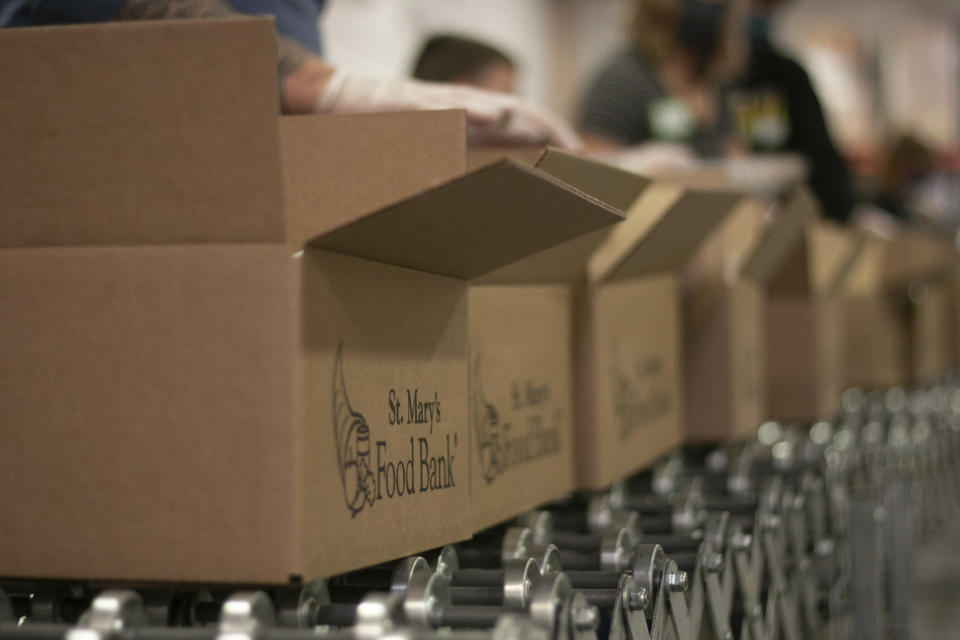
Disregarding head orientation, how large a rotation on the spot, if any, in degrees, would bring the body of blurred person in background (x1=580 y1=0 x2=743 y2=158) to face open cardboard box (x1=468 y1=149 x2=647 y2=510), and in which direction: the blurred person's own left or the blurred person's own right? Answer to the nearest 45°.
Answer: approximately 45° to the blurred person's own right

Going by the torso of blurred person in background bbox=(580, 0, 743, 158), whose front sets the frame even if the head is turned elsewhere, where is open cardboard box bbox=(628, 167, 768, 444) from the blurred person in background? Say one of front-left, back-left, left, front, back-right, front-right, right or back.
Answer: front-right

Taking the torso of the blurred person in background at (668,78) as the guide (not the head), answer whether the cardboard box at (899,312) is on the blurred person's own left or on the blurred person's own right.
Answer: on the blurred person's own left

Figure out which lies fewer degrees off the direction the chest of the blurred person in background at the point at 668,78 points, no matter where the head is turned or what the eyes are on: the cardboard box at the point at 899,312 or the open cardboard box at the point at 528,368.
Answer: the open cardboard box

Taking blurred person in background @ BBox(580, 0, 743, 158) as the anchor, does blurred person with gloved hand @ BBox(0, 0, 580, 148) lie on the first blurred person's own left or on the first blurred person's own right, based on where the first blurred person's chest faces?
on the first blurred person's own right

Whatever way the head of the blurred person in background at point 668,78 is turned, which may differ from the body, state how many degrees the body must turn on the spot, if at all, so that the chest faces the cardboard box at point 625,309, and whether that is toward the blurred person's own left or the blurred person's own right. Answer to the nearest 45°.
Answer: approximately 45° to the blurred person's own right

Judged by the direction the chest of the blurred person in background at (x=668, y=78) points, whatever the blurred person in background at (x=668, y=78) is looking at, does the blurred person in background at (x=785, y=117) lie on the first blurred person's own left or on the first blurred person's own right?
on the first blurred person's own left

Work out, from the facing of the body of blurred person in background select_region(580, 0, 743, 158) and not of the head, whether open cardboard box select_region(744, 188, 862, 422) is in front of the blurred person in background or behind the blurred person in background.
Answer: in front

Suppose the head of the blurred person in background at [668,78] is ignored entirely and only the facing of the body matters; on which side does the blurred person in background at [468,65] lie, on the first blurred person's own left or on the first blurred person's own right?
on the first blurred person's own right

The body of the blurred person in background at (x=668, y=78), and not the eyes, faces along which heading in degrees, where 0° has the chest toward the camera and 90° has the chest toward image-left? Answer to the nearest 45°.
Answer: approximately 315°

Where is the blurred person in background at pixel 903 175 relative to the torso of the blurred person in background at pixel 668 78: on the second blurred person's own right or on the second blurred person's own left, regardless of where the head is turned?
on the second blurred person's own left
